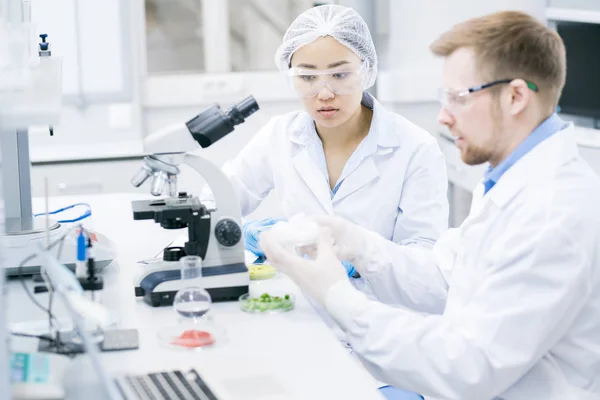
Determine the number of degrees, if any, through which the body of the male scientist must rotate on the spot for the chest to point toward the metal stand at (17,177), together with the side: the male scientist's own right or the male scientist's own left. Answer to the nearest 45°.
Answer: approximately 45° to the male scientist's own right

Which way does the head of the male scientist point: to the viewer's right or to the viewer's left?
to the viewer's left

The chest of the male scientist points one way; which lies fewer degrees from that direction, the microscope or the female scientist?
the microscope

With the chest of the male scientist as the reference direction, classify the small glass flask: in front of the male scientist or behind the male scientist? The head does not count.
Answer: in front

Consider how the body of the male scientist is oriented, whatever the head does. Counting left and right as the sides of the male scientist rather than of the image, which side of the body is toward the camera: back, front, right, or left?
left

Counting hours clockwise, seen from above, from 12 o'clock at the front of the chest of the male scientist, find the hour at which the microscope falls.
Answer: The microscope is roughly at 1 o'clock from the male scientist.

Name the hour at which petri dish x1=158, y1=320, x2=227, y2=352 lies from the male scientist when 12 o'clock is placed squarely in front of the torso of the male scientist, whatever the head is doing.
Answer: The petri dish is roughly at 12 o'clock from the male scientist.
